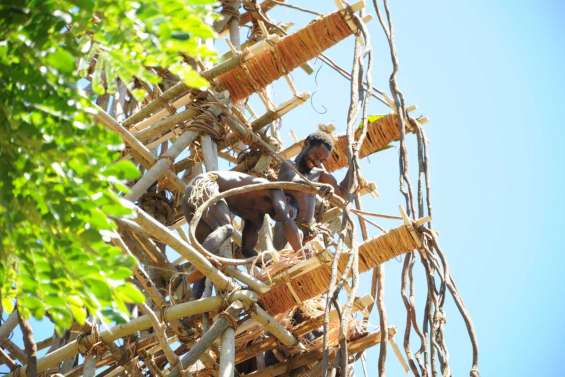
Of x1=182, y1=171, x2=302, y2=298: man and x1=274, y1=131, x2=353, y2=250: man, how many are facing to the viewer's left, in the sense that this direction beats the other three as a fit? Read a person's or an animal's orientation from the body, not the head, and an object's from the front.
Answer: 0

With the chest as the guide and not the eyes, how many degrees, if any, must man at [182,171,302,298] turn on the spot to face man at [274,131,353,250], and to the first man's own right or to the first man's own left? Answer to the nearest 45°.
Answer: approximately 45° to the first man's own left

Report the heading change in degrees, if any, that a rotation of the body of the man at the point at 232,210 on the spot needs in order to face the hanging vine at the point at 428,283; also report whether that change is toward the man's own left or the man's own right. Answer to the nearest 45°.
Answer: approximately 45° to the man's own right

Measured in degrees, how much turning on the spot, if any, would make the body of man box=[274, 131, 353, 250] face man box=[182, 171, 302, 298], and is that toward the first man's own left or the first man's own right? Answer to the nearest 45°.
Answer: approximately 90° to the first man's own right

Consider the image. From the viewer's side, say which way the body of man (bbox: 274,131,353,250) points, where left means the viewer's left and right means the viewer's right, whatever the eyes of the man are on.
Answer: facing the viewer and to the right of the viewer

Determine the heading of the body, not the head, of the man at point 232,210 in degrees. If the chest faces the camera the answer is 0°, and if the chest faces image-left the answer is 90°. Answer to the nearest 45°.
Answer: approximately 270°
